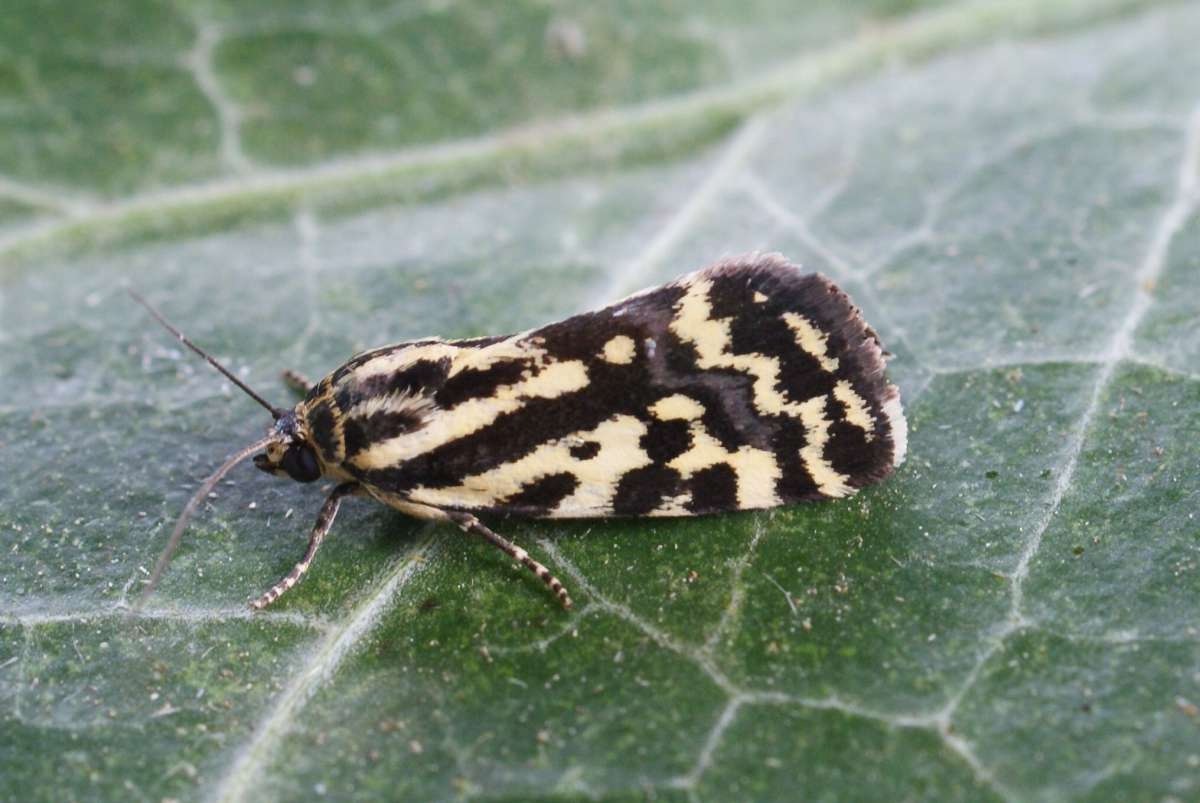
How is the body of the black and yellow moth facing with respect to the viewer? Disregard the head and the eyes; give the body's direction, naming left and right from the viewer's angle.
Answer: facing to the left of the viewer
